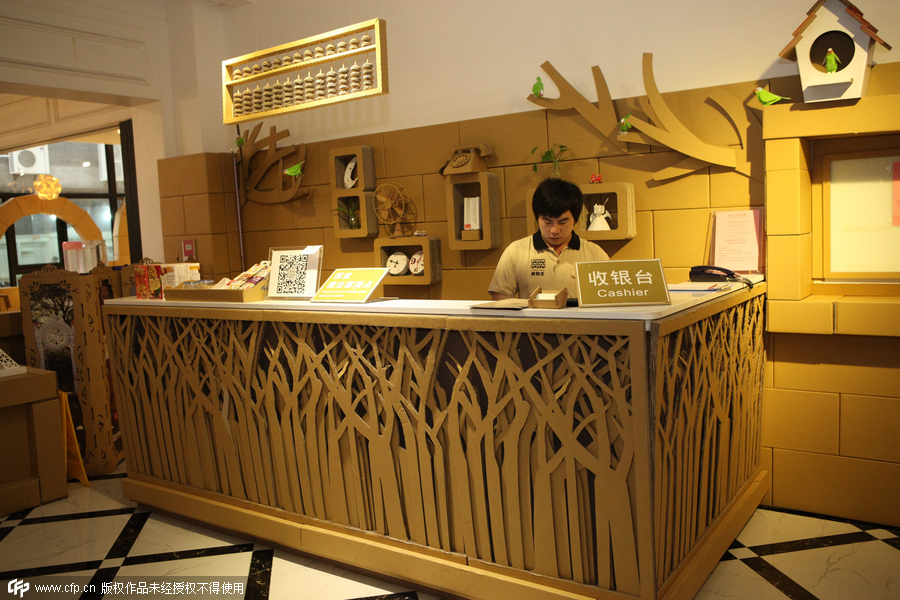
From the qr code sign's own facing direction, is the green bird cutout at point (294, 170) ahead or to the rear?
to the rear

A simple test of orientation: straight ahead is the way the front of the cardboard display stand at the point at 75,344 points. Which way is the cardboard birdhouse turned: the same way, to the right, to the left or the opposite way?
the same way

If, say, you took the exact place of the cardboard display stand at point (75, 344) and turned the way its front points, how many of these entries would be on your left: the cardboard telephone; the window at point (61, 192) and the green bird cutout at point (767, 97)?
2

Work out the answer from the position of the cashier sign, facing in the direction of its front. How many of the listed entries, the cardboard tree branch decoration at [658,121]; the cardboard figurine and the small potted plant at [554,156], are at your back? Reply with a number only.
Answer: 3

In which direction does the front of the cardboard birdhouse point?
toward the camera
